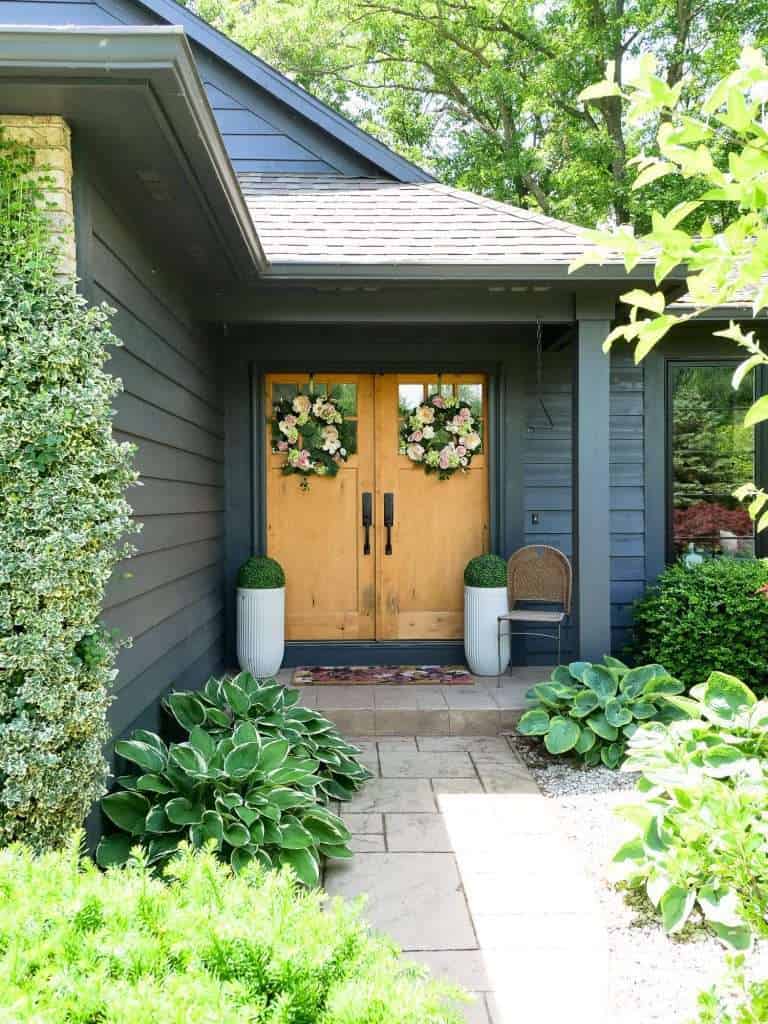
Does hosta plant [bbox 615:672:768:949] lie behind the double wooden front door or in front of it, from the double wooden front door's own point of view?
in front

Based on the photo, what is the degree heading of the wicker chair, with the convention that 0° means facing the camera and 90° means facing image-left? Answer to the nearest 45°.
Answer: approximately 45°

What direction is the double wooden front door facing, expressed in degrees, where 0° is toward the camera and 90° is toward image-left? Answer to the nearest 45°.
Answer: approximately 0°

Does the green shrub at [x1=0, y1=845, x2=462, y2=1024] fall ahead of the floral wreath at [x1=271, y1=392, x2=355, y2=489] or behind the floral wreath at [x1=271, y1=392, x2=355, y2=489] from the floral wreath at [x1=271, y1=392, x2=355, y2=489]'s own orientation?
ahead

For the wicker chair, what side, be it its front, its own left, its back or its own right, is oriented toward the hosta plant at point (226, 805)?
front

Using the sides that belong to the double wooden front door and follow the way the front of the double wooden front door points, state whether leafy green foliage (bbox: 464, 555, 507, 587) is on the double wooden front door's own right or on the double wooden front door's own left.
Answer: on the double wooden front door's own left

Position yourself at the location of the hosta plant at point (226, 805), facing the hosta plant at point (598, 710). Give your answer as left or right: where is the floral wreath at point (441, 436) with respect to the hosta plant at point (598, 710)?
left
